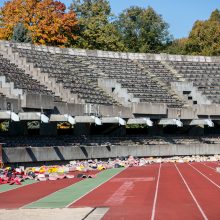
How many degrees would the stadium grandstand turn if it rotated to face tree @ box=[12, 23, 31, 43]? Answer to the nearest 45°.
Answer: approximately 180°

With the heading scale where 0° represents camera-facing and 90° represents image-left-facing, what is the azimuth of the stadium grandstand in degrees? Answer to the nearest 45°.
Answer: approximately 315°
